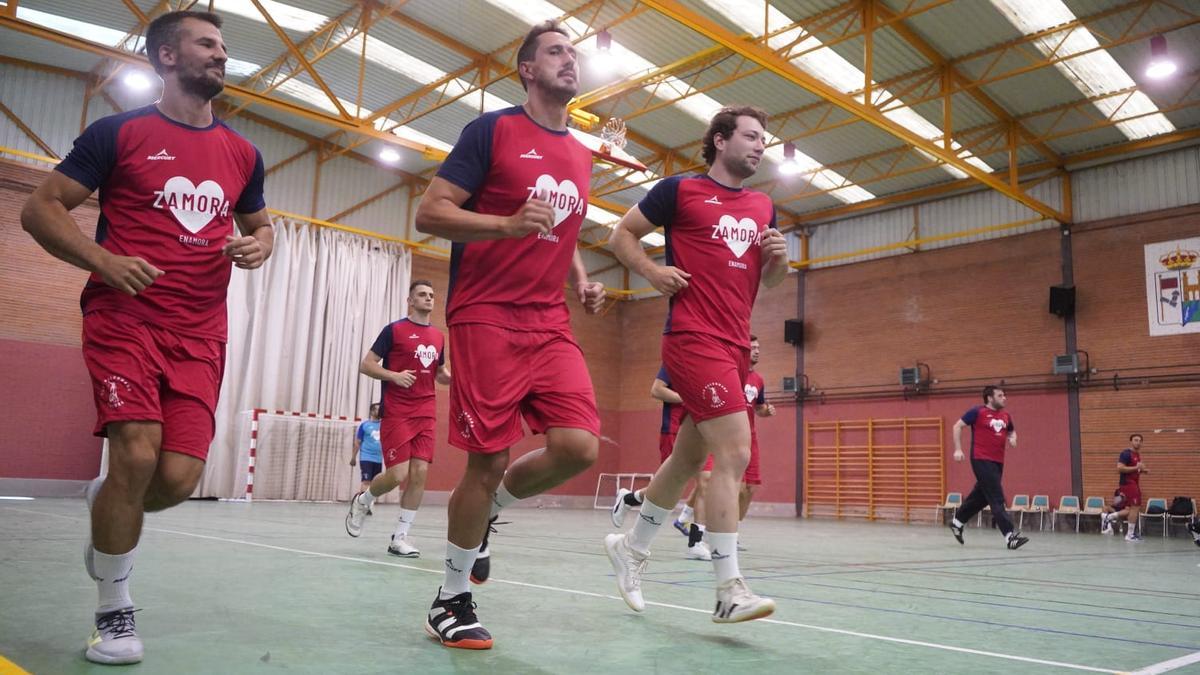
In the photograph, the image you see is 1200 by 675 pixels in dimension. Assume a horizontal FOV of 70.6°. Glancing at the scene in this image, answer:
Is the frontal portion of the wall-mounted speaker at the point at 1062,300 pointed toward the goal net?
no

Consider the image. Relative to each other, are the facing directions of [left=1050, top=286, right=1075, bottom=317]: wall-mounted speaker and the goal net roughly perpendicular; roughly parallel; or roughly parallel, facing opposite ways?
roughly perpendicular

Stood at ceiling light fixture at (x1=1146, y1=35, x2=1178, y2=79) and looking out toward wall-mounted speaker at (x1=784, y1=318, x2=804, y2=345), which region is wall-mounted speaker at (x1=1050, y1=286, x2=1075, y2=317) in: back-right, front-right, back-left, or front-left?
front-right

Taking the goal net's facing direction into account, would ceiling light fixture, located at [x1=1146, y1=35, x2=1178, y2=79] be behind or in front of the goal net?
in front

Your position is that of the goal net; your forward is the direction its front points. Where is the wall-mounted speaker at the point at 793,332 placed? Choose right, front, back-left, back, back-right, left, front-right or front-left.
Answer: front-left

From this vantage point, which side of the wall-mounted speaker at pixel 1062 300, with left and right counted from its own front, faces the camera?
front

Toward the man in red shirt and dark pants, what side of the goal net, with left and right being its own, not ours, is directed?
front

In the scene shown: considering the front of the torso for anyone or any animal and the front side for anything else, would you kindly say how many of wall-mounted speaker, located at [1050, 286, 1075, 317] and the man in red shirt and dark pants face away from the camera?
0

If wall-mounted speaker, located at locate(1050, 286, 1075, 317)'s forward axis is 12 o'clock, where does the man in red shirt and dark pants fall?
The man in red shirt and dark pants is roughly at 12 o'clock from the wall-mounted speaker.

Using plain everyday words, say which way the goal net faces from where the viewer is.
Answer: facing the viewer and to the right of the viewer

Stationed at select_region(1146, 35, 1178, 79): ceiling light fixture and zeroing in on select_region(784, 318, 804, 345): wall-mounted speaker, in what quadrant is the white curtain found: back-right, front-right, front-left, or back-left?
front-left
